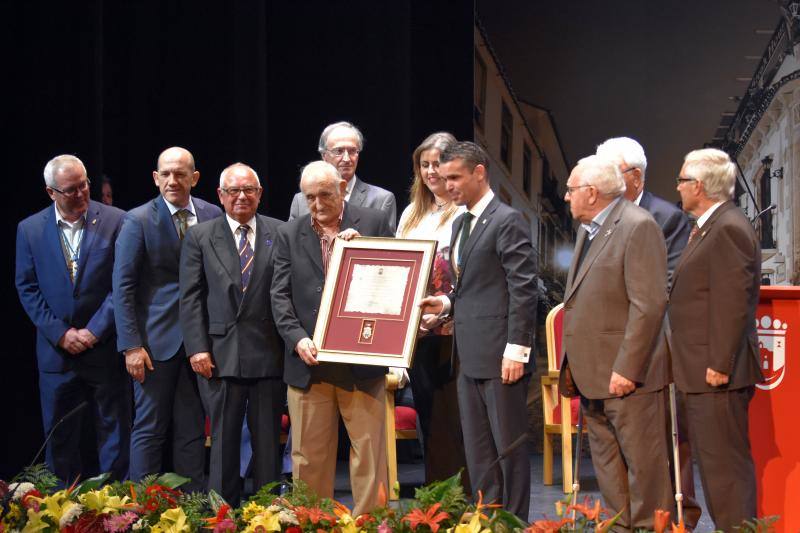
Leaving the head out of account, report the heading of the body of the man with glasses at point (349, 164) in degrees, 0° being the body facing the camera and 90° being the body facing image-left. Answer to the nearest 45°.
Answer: approximately 0°

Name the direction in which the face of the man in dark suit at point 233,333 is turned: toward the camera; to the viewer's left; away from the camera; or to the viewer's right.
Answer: toward the camera

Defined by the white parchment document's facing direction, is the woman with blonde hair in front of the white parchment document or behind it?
behind

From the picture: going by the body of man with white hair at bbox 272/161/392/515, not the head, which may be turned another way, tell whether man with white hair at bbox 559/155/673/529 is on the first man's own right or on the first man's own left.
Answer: on the first man's own left

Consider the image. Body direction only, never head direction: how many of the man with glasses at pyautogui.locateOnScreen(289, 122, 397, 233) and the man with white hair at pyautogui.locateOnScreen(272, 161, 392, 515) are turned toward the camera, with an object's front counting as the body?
2

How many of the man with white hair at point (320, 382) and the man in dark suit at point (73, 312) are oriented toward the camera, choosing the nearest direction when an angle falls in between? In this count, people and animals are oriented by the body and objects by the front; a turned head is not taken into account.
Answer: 2

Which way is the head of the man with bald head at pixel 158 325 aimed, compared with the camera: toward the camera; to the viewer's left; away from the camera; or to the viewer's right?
toward the camera

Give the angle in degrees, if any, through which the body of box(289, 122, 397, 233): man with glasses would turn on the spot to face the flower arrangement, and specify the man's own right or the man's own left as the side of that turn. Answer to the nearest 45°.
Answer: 0° — they already face it

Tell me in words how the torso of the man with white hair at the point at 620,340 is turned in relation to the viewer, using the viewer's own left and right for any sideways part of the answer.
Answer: facing the viewer and to the left of the viewer

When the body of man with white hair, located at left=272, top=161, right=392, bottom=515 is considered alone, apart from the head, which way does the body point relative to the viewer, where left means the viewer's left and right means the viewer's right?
facing the viewer

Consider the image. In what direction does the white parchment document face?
toward the camera

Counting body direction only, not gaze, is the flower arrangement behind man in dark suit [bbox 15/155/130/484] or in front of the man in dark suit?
in front

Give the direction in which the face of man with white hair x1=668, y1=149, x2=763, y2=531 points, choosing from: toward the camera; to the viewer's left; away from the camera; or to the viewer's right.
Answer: to the viewer's left

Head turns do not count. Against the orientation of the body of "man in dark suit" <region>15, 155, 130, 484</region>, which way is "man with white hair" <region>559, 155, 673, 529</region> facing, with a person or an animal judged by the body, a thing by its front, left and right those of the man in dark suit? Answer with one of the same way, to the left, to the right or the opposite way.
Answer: to the right
